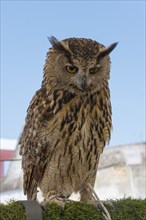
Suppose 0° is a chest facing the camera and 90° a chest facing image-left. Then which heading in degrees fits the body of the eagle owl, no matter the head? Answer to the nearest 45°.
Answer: approximately 315°
